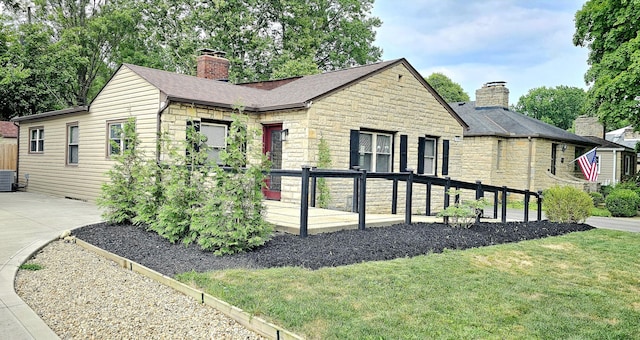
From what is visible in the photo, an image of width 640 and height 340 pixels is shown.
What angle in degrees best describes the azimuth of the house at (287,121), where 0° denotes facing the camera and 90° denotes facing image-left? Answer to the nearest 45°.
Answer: approximately 315°

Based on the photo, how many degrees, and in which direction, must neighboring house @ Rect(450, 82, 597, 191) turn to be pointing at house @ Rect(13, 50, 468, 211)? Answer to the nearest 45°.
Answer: approximately 90° to its right

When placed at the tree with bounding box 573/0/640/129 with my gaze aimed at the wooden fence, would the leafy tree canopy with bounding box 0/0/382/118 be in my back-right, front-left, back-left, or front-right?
front-right

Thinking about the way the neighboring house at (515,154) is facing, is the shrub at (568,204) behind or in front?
in front

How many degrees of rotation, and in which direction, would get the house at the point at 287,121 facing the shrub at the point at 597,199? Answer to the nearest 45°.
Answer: approximately 45° to its left

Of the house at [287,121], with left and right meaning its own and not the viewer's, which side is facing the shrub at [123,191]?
right

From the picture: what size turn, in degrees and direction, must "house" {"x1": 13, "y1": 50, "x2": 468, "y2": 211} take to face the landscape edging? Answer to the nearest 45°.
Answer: approximately 45° to its right

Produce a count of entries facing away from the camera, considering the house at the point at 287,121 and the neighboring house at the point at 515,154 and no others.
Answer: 0

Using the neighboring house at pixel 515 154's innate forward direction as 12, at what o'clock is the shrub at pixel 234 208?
The shrub is roughly at 2 o'clock from the neighboring house.

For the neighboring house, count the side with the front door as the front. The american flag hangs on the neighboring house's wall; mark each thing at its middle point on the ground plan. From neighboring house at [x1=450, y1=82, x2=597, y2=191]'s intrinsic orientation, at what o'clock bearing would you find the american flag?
The american flag is roughly at 10 o'clock from the neighboring house.

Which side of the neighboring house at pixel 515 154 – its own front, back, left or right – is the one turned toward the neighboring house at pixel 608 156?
left

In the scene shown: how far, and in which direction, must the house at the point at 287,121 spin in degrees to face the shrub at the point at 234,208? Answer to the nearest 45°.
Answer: approximately 45° to its right
